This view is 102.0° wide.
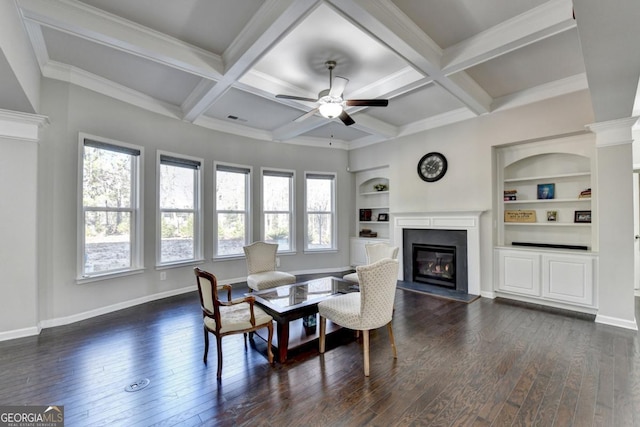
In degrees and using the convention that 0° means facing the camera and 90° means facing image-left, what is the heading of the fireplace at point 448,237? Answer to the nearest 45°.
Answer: approximately 45°

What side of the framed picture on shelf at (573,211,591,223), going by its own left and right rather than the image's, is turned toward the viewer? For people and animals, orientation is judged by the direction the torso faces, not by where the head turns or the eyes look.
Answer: front

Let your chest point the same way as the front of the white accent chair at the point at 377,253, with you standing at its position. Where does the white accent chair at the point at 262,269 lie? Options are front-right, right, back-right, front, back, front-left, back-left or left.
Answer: front-right

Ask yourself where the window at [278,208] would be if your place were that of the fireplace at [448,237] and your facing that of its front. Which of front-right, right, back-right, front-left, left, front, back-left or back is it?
front-right

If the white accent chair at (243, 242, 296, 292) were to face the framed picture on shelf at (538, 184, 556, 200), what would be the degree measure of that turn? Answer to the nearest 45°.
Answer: approximately 45° to its left

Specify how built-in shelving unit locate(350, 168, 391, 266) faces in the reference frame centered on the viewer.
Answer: facing the viewer and to the left of the viewer

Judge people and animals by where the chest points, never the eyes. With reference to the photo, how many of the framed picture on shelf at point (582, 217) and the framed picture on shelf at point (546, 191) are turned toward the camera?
2

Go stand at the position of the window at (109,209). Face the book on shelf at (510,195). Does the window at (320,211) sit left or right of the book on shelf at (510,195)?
left

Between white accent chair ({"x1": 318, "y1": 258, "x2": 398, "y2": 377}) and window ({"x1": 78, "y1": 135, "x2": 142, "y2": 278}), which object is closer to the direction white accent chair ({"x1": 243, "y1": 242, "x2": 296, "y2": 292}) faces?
the white accent chair

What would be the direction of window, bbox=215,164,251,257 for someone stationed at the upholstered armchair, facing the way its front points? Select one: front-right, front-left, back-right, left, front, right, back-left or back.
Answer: front-left

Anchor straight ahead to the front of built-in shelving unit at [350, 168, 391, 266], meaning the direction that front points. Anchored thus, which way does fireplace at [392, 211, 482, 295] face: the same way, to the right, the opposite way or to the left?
the same way

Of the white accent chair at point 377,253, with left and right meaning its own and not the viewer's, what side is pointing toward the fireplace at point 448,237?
back

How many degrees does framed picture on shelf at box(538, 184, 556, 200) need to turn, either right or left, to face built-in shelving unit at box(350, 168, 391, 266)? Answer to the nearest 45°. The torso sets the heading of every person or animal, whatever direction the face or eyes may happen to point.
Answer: approximately 90° to its right

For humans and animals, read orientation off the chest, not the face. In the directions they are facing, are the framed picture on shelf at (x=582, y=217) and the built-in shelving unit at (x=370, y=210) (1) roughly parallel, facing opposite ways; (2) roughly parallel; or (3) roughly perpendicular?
roughly parallel

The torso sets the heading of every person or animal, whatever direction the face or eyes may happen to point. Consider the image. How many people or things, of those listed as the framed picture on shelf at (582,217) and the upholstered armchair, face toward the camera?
1

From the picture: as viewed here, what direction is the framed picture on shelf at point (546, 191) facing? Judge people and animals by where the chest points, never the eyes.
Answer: toward the camera

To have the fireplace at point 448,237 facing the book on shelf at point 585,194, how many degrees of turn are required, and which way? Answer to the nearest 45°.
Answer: approximately 135° to its left
